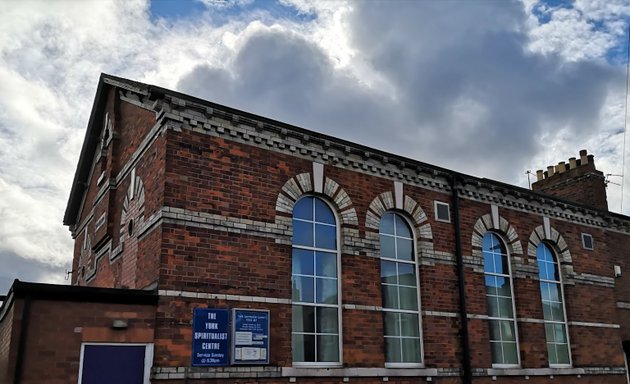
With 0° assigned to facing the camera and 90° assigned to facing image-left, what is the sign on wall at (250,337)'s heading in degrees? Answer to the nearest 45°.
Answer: approximately 315°

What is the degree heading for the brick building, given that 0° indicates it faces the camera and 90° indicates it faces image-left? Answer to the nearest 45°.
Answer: approximately 315°

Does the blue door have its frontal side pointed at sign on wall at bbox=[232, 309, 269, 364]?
no

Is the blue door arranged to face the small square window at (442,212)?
no

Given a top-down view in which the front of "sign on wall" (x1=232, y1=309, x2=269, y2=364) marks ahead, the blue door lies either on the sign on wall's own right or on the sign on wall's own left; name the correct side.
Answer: on the sign on wall's own right

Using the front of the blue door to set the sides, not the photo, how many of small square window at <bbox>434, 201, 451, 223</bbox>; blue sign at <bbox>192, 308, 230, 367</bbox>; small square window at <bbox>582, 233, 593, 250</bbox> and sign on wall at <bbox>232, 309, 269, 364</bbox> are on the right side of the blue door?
0

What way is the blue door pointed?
toward the camera

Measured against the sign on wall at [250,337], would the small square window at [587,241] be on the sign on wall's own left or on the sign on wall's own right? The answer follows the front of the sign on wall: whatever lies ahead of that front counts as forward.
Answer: on the sign on wall's own left

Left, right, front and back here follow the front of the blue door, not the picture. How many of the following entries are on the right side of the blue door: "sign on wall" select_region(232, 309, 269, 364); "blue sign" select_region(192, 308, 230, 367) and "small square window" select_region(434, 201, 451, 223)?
0

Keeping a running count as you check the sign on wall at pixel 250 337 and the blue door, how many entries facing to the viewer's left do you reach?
0

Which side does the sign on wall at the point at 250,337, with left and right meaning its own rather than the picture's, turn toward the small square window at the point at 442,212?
left
